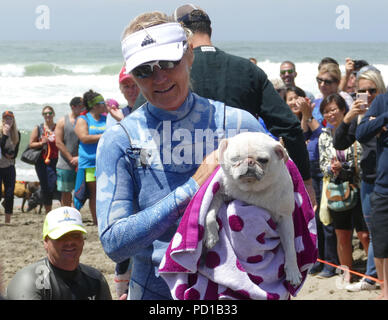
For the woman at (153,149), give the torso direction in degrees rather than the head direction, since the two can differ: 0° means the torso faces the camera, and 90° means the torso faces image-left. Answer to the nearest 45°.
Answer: approximately 0°

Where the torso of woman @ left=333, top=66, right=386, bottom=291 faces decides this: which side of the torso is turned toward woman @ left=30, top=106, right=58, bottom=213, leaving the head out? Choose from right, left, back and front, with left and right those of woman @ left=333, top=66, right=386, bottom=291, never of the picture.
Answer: right

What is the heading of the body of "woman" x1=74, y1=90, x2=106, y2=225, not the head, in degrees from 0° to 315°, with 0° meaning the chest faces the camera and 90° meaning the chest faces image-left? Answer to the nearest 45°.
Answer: approximately 315°

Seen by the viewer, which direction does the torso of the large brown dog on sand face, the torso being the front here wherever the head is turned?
to the viewer's right

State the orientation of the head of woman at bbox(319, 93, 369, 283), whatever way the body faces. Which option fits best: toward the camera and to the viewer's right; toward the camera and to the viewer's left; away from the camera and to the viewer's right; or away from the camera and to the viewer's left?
toward the camera and to the viewer's left

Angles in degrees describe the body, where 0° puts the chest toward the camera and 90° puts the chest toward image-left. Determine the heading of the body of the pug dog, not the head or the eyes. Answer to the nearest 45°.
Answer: approximately 0°

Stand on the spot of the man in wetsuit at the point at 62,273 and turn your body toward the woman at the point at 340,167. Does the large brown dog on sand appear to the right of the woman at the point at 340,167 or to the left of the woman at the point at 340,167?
left

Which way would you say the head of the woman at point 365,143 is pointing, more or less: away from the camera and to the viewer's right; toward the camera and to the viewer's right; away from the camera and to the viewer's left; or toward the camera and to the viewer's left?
toward the camera and to the viewer's left

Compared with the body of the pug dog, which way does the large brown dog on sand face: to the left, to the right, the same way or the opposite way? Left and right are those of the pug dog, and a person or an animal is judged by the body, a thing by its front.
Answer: to the left

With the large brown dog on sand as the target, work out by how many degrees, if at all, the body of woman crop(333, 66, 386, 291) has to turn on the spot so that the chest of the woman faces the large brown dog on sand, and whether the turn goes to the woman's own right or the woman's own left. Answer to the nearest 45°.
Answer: approximately 90° to the woman's own right

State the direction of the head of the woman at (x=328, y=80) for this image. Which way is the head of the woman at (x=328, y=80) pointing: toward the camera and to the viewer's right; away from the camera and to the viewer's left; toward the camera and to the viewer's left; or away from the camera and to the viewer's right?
toward the camera and to the viewer's left

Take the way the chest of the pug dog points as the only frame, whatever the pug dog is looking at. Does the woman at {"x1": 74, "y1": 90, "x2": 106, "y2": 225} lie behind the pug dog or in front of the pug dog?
behind
